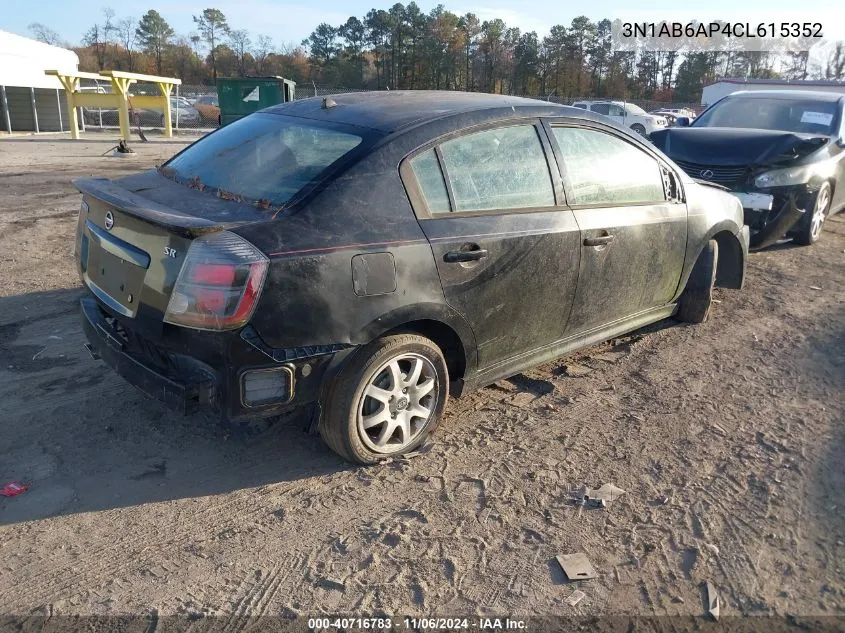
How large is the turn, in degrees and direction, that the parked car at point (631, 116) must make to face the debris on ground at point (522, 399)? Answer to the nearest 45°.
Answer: approximately 45° to its right

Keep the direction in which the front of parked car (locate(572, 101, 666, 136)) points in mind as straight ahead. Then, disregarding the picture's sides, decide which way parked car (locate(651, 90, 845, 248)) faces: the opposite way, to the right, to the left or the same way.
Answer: to the right

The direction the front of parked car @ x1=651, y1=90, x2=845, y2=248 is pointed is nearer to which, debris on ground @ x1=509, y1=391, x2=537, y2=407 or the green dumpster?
the debris on ground

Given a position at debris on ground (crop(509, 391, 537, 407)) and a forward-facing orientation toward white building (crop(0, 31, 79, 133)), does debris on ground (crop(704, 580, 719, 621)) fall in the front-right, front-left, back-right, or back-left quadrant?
back-left

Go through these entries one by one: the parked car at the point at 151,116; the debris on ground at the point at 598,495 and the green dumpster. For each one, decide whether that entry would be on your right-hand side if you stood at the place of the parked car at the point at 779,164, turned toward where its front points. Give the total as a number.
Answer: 2

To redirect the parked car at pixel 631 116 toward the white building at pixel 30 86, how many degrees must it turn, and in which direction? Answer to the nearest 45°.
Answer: approximately 135° to its right

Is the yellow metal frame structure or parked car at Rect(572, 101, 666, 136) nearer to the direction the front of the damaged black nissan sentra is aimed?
the parked car

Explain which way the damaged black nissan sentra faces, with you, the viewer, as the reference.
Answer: facing away from the viewer and to the right of the viewer

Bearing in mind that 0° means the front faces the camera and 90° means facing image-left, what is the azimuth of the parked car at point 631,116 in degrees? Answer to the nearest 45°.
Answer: approximately 315°

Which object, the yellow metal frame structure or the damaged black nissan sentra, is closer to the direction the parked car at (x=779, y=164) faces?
the damaged black nissan sentra

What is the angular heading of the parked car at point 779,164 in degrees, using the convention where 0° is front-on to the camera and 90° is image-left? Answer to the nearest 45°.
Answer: approximately 45°

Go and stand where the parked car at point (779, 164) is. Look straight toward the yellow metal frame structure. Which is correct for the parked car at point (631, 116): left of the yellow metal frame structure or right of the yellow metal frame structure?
right

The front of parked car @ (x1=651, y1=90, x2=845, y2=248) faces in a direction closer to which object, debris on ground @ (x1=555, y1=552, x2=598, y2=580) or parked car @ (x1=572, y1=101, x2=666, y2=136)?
the debris on ground
